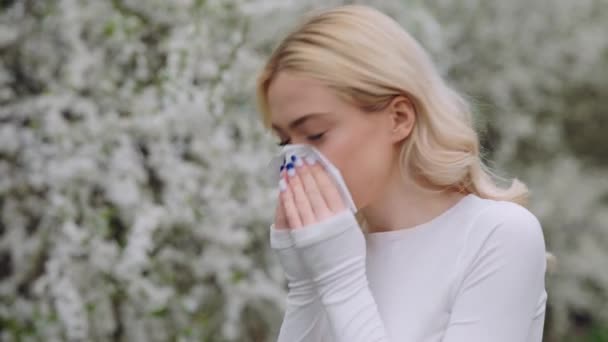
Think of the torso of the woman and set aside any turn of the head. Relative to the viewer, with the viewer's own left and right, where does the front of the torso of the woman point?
facing the viewer and to the left of the viewer
